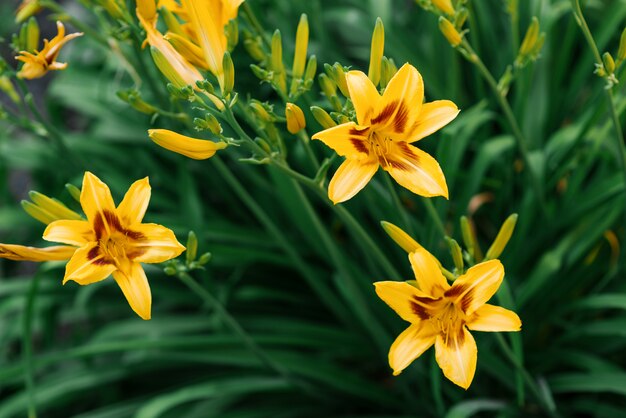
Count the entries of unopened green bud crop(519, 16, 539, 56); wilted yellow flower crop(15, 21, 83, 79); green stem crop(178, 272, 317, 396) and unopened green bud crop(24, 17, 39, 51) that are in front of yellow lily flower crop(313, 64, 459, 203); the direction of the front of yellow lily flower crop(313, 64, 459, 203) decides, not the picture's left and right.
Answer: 0

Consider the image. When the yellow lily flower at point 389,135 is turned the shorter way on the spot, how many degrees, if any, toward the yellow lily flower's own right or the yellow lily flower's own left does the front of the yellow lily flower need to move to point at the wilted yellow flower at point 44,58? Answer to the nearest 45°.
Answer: approximately 135° to the yellow lily flower's own right

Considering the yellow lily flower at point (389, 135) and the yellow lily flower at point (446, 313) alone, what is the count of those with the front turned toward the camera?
2

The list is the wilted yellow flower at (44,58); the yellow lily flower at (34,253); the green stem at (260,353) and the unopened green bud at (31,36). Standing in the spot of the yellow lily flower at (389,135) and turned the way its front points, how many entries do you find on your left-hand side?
0

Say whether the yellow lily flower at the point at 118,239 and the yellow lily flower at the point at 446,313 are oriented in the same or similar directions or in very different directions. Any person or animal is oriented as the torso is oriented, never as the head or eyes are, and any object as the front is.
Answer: same or similar directions

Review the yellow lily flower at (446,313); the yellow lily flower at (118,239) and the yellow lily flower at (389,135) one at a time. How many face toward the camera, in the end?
3

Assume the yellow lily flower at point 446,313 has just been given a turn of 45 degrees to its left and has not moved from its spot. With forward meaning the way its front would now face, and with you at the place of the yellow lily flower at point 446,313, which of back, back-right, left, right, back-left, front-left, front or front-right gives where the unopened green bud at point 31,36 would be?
back

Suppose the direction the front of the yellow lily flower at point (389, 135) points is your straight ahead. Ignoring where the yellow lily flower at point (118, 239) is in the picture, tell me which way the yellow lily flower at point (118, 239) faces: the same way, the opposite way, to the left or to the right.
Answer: the same way

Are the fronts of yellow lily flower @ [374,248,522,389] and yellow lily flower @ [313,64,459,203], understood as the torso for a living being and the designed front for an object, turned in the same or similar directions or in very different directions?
same or similar directions

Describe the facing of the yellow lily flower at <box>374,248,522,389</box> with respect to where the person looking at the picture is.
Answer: facing the viewer
